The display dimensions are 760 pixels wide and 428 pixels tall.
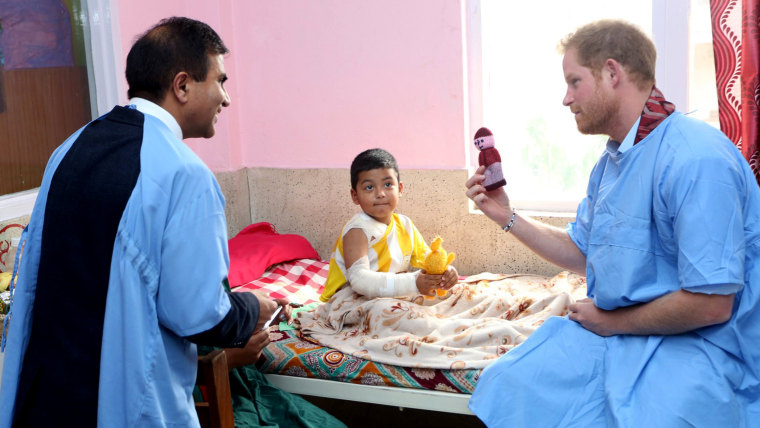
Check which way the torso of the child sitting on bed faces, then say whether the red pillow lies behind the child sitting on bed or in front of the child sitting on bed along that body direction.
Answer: behind

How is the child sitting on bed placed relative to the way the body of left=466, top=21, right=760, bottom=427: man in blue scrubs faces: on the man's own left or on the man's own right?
on the man's own right

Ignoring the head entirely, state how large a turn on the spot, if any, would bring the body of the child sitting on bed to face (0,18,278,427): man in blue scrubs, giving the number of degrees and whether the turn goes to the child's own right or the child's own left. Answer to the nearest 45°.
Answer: approximately 45° to the child's own right

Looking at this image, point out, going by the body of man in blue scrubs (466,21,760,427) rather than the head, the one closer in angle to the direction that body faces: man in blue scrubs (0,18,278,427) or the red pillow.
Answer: the man in blue scrubs

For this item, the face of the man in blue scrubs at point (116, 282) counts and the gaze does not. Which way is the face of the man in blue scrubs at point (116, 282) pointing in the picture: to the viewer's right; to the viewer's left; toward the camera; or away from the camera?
to the viewer's right

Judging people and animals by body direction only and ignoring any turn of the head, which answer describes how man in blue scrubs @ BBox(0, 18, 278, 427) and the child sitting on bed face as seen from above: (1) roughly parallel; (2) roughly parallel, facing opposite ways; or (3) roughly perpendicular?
roughly perpendicular

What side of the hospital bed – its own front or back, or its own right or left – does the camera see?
right

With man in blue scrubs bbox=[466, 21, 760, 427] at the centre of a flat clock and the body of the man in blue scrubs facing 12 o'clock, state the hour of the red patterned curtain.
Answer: The red patterned curtain is roughly at 5 o'clock from the man in blue scrubs.

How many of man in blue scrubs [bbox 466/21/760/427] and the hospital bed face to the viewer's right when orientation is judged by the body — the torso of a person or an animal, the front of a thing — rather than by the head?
1

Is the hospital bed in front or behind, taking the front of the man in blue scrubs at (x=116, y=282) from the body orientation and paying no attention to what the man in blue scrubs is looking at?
in front

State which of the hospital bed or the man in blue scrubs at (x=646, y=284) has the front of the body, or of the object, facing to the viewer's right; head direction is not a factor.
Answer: the hospital bed

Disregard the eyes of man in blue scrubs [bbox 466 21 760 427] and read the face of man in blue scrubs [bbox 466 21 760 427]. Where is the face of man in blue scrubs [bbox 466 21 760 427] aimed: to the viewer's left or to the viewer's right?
to the viewer's left

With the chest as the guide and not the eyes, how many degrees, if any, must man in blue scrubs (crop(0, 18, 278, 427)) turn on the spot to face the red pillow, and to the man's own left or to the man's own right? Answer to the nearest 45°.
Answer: approximately 45° to the man's own left

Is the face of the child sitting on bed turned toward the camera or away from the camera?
toward the camera

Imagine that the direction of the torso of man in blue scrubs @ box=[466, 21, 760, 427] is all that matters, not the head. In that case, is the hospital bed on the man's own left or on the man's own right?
on the man's own right

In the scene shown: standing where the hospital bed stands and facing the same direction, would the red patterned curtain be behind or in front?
in front

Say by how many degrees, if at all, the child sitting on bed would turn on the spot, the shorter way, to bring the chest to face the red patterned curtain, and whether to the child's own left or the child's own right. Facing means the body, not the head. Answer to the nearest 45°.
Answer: approximately 45° to the child's own left
